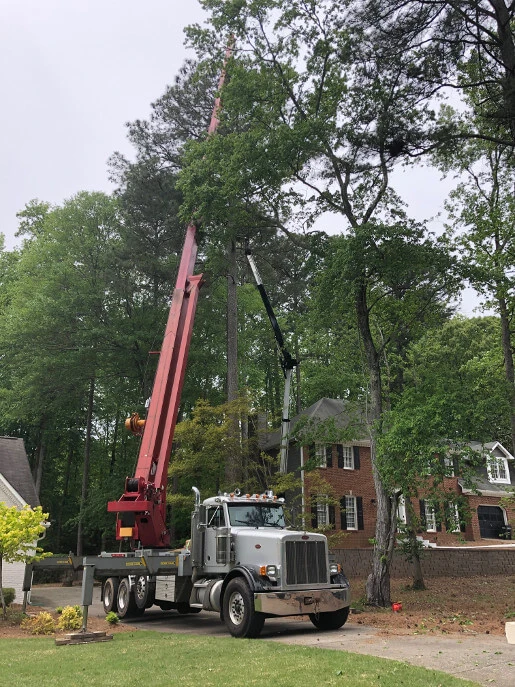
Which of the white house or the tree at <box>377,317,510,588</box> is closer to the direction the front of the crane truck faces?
the tree

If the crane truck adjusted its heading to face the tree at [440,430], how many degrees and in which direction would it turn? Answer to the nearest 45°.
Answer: approximately 45° to its left

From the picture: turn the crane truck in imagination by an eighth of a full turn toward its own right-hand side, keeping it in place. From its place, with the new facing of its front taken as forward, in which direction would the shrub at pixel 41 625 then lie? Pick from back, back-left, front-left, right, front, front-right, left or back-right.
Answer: right

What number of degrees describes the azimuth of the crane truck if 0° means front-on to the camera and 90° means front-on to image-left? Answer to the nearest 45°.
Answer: approximately 315°

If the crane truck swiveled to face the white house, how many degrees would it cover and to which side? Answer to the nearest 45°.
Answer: approximately 180°

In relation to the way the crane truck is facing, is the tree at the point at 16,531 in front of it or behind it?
behind
